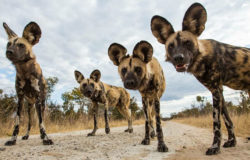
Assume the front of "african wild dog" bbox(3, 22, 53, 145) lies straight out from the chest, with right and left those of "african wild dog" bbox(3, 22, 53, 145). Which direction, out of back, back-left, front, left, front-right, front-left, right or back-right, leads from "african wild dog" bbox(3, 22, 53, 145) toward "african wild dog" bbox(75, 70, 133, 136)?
back-left

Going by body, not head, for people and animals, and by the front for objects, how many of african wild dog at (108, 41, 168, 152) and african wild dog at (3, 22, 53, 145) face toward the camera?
2

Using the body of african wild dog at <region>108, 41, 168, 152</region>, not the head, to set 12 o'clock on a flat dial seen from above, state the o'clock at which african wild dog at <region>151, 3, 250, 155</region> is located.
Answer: african wild dog at <region>151, 3, 250, 155</region> is roughly at 10 o'clock from african wild dog at <region>108, 41, 168, 152</region>.

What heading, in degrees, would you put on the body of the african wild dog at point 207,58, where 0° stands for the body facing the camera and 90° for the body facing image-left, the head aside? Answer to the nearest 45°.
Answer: approximately 45°

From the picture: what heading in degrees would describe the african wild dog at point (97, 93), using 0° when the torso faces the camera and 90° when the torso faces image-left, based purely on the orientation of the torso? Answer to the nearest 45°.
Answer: approximately 45°

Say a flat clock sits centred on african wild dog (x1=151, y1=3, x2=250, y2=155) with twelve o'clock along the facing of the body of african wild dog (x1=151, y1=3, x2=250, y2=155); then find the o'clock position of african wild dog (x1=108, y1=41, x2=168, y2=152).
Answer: african wild dog (x1=108, y1=41, x2=168, y2=152) is roughly at 2 o'clock from african wild dog (x1=151, y1=3, x2=250, y2=155).

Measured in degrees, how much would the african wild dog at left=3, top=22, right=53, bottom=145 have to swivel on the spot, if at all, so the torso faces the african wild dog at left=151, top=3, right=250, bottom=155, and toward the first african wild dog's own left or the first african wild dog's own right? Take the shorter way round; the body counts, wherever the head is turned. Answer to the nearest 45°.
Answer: approximately 45° to the first african wild dog's own left

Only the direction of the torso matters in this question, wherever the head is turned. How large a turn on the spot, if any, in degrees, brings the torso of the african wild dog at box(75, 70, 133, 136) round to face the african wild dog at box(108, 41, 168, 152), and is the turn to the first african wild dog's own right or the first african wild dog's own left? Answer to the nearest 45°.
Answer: approximately 45° to the first african wild dog's own left

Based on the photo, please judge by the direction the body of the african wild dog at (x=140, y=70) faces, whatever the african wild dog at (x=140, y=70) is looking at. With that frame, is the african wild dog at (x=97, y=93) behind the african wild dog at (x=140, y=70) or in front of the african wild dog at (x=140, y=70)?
behind
